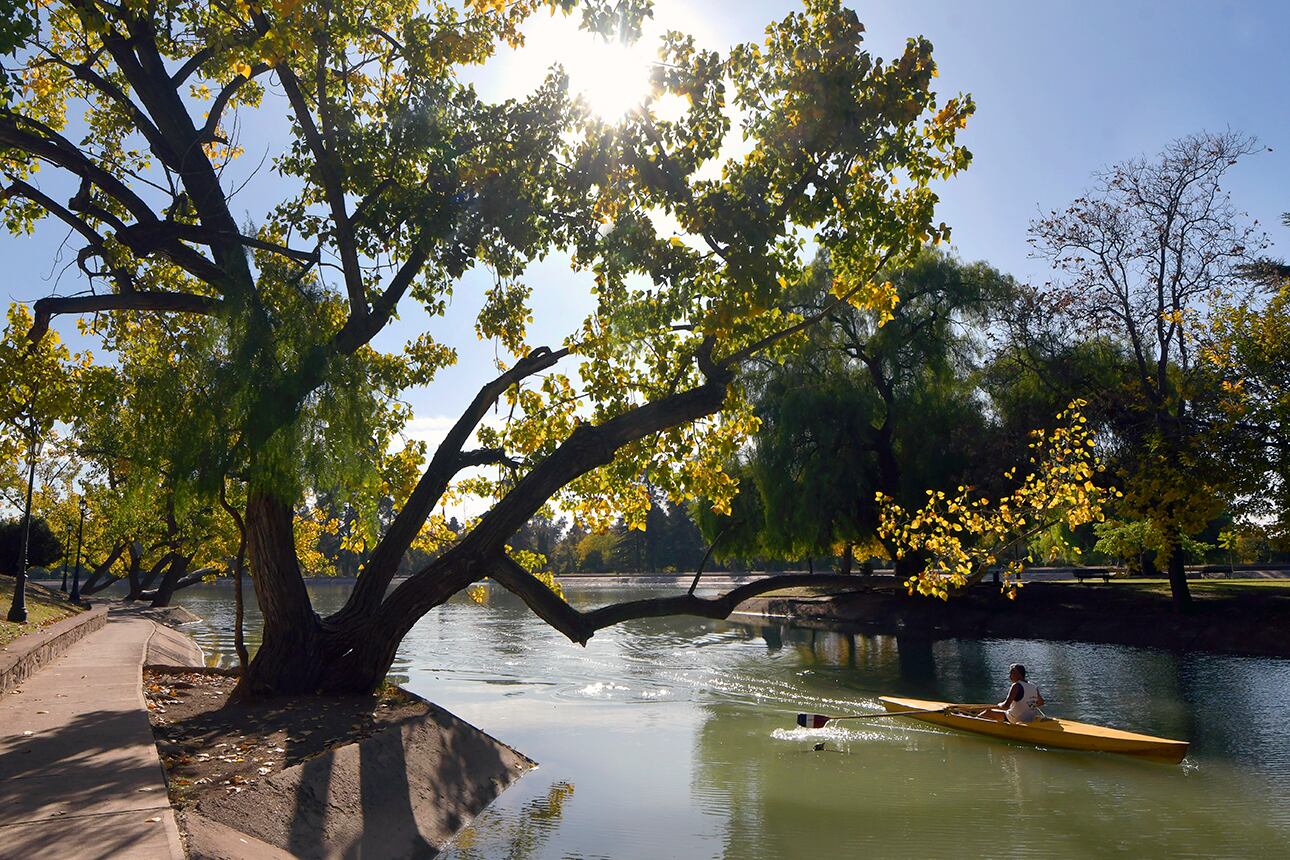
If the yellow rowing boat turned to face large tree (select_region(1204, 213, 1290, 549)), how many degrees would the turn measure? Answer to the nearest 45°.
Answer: approximately 90° to its left

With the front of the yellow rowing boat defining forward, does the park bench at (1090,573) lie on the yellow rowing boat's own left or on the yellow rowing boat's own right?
on the yellow rowing boat's own left

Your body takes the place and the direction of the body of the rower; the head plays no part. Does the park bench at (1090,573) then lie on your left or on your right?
on your right

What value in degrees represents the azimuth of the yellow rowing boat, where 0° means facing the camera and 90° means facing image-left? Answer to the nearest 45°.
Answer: approximately 315°

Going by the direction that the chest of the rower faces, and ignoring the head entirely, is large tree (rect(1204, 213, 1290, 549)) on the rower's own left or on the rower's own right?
on the rower's own right
